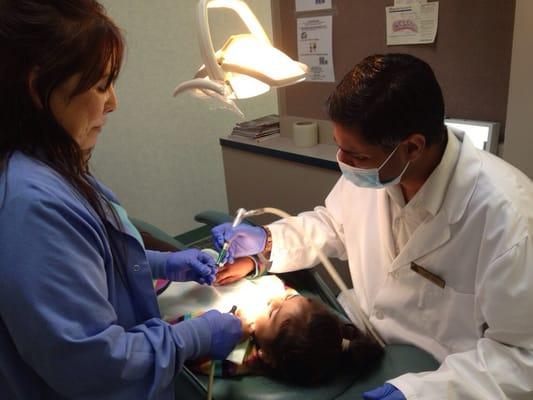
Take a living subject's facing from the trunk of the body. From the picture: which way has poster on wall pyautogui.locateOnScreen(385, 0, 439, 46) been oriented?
toward the camera

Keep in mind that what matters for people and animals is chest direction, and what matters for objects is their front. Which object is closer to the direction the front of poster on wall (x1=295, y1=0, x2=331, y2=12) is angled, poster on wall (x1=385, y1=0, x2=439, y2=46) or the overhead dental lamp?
the overhead dental lamp

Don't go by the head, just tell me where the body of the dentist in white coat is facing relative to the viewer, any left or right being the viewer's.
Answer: facing the viewer and to the left of the viewer

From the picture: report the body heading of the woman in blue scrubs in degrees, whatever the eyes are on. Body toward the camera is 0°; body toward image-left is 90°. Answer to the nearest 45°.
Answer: approximately 270°

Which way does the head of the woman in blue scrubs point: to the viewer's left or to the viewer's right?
to the viewer's right

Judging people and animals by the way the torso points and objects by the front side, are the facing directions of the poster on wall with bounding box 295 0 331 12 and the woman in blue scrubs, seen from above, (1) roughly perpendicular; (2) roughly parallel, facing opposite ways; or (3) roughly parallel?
roughly perpendicular

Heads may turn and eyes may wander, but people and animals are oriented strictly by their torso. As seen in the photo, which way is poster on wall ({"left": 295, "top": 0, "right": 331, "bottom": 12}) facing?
toward the camera

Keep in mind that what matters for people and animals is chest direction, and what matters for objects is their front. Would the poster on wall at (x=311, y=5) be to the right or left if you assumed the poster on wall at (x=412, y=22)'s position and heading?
on its right

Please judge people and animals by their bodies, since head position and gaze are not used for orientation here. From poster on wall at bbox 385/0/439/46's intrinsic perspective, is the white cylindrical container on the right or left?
on its right

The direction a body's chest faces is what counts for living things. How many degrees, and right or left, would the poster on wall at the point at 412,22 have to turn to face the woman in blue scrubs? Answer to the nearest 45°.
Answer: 0° — it already faces them

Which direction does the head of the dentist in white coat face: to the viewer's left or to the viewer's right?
to the viewer's left

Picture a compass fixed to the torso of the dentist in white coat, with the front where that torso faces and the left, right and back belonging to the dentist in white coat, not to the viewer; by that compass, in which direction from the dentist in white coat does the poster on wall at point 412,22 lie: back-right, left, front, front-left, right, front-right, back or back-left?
back-right

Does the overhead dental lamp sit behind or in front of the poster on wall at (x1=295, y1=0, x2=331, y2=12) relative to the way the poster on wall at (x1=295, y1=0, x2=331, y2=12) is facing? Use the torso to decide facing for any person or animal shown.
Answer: in front

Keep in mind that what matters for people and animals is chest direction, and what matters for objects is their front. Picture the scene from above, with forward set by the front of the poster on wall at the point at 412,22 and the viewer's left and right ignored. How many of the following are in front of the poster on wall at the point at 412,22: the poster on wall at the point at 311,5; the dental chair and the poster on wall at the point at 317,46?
1

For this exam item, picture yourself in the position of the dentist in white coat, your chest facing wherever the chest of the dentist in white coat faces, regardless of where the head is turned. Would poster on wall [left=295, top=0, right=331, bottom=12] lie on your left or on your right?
on your right

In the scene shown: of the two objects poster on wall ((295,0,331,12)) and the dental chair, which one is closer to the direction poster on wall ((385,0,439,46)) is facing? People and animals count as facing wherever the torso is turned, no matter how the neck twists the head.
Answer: the dental chair
